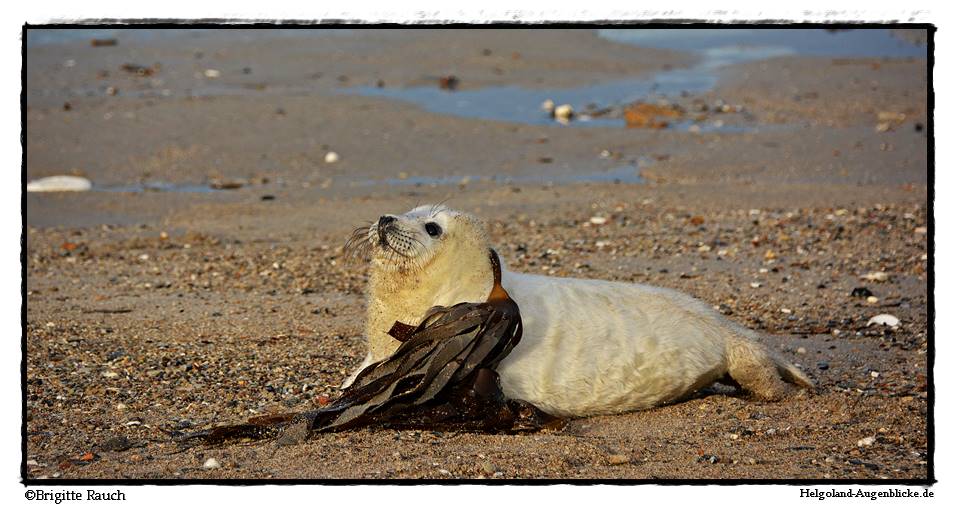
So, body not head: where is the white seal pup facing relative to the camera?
to the viewer's left

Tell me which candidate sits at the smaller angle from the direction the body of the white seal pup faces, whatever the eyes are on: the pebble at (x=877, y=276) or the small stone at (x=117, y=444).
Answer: the small stone

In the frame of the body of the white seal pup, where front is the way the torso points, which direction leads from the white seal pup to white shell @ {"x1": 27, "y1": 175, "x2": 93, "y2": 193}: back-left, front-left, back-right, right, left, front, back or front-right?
front-right

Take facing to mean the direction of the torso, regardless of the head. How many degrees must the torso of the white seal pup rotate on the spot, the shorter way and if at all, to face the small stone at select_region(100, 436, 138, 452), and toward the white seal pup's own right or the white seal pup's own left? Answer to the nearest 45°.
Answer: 0° — it already faces it

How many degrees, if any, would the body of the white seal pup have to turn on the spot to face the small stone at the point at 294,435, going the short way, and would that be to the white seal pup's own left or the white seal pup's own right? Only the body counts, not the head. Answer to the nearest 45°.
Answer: approximately 45° to the white seal pup's own left

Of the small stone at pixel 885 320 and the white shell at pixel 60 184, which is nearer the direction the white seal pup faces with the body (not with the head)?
the white shell

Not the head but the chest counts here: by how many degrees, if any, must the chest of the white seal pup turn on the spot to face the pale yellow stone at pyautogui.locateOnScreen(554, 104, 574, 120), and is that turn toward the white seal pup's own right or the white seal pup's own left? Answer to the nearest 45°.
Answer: approximately 90° to the white seal pup's own right
